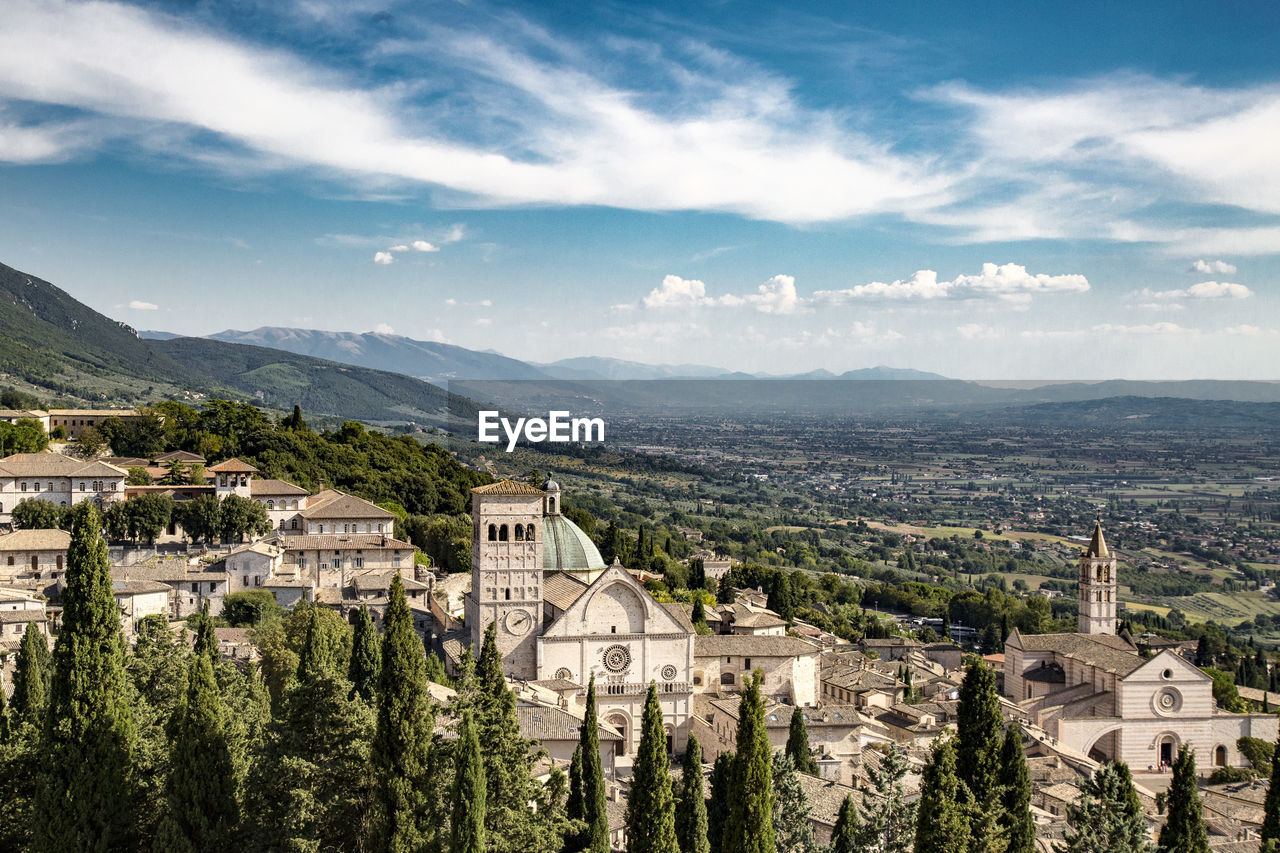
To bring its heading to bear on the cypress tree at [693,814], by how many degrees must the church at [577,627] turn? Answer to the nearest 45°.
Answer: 0° — it already faces it

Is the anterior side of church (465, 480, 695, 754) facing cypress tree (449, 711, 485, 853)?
yes

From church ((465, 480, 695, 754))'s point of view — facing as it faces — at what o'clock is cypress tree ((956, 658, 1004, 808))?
The cypress tree is roughly at 11 o'clock from the church.

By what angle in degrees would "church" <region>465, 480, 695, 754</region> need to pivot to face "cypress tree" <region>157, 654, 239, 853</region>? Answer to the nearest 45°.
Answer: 0° — it already faces it

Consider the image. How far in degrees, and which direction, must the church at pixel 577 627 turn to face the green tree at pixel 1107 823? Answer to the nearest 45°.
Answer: approximately 45° to its left

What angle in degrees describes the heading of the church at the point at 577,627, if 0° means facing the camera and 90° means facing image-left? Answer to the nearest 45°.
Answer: approximately 0°
